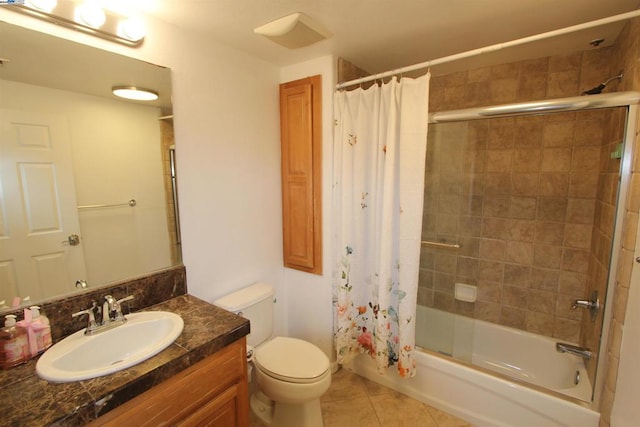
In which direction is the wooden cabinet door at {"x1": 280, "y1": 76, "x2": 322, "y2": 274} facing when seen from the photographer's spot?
facing the viewer and to the left of the viewer

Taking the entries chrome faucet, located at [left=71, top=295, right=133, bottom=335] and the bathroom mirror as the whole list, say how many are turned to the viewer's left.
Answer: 0

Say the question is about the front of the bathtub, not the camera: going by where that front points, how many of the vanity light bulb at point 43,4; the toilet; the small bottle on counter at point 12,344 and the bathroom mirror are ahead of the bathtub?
4

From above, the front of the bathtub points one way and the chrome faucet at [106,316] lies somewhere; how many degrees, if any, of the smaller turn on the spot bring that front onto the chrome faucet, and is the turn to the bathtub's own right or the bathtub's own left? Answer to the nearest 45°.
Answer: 0° — it already faces it

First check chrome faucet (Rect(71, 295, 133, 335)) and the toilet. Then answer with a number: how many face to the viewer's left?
0

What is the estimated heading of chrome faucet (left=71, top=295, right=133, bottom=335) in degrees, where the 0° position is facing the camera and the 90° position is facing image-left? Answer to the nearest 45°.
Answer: approximately 315°

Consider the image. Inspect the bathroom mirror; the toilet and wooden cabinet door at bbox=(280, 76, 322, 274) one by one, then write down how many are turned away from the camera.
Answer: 0

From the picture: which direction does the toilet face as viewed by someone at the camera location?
facing the viewer and to the right of the viewer

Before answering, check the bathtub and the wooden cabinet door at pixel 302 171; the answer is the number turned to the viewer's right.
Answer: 0
